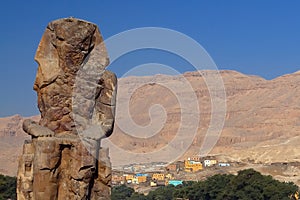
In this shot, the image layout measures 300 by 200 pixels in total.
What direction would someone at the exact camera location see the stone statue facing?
facing the viewer

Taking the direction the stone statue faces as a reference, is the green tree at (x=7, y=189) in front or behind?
behind
